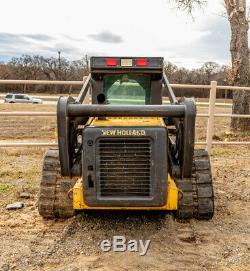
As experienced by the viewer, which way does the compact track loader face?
facing away from the viewer

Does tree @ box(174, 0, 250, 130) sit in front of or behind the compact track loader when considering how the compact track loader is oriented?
in front
